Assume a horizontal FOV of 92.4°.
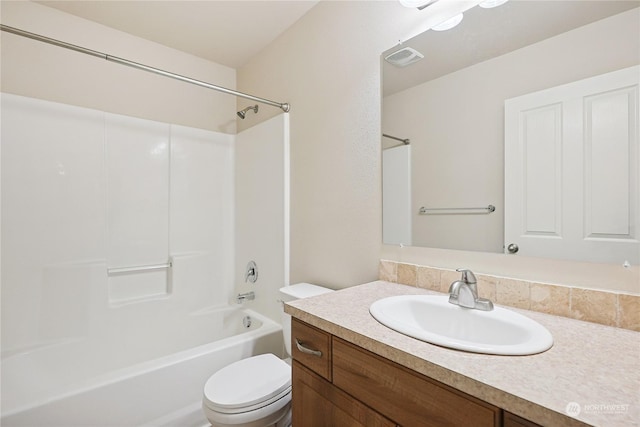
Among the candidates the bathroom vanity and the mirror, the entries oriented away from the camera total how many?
0

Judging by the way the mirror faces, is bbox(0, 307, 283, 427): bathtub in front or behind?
in front

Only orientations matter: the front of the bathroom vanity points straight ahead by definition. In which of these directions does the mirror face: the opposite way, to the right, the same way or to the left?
the same way

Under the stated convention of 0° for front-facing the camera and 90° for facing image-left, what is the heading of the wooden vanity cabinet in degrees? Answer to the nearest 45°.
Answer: approximately 45°

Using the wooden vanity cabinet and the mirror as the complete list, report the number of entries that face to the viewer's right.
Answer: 0

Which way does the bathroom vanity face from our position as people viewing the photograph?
facing the viewer and to the left of the viewer

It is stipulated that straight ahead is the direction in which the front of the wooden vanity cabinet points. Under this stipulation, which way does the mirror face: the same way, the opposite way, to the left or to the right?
the same way
